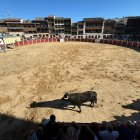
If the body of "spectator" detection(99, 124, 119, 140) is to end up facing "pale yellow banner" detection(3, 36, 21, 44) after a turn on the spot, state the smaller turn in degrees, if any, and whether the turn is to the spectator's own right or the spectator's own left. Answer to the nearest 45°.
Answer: approximately 45° to the spectator's own left

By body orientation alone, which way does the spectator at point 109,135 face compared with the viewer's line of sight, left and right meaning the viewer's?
facing away from the viewer

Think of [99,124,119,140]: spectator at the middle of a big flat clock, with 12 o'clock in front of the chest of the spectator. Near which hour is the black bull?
The black bull is roughly at 11 o'clock from the spectator.
